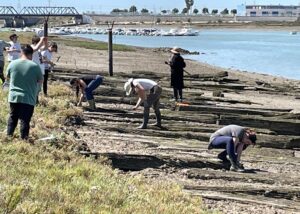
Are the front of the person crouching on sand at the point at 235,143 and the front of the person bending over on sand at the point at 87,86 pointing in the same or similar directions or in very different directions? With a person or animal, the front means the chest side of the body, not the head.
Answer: very different directions

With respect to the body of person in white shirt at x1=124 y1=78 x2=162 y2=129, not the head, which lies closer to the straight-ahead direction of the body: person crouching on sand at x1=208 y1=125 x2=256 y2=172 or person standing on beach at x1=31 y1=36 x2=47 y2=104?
the person standing on beach

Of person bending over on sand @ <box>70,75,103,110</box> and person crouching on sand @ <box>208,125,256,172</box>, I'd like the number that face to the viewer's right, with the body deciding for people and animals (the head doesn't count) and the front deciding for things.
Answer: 1

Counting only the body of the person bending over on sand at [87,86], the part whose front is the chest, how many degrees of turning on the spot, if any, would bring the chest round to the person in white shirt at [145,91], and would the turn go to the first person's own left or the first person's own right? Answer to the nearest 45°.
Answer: approximately 135° to the first person's own left

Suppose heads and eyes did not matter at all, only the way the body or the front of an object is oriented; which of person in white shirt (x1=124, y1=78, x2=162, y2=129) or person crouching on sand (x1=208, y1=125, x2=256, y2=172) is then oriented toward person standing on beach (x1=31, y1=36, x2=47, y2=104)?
the person in white shirt

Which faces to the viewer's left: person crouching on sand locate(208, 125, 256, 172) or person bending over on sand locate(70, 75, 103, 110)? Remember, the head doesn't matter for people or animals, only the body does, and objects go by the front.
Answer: person bending over on sand locate(70, 75, 103, 110)

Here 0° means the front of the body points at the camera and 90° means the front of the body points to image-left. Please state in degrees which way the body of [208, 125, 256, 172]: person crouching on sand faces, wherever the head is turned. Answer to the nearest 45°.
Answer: approximately 270°

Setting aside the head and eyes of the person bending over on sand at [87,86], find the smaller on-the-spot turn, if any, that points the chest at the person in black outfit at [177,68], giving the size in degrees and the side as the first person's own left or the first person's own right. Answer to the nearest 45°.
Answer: approximately 135° to the first person's own right

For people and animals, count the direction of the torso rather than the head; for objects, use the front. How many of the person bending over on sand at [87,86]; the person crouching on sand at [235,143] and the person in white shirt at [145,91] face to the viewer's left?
2

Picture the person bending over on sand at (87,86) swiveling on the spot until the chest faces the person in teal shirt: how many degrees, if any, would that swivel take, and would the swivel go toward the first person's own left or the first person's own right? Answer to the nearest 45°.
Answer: approximately 90° to the first person's own left

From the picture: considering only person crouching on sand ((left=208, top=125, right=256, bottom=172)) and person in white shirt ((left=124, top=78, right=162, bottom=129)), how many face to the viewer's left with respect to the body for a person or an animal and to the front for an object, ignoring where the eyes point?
1

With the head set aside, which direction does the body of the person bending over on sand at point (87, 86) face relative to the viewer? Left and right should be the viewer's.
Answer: facing to the left of the viewer

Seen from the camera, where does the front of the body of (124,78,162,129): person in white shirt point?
to the viewer's left
